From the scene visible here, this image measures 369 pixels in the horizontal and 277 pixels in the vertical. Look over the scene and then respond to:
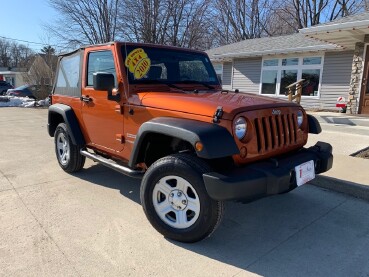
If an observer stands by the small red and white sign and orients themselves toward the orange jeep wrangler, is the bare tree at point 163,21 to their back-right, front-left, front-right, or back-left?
back-right

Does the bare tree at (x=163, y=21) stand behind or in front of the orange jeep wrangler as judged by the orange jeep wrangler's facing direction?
behind

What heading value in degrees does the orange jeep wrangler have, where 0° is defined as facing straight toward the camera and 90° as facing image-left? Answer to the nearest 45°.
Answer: approximately 315°

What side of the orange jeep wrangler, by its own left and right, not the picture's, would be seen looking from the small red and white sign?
left

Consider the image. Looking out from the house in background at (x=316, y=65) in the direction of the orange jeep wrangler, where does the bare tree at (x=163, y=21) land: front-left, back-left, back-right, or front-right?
back-right
